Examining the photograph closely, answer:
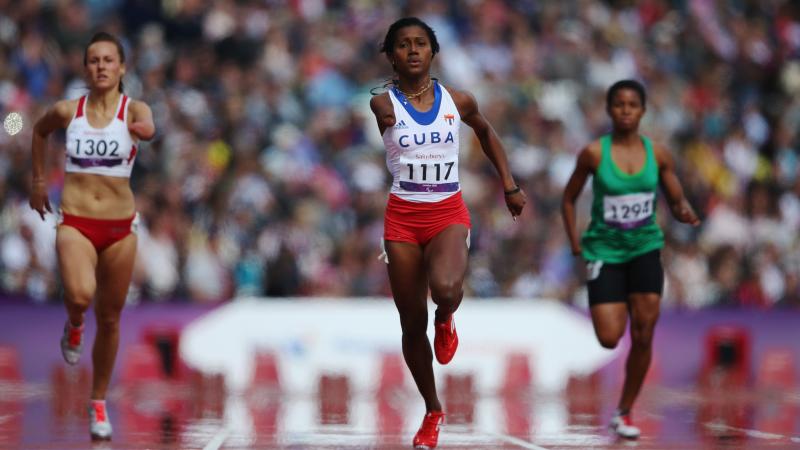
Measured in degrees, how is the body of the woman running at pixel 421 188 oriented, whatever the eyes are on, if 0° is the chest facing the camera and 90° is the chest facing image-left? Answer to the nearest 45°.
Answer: approximately 0°

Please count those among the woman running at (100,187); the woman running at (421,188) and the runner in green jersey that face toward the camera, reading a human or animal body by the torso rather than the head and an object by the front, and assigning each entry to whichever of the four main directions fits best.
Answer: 3

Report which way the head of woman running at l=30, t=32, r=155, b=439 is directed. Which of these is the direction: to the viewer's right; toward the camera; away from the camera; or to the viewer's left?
toward the camera

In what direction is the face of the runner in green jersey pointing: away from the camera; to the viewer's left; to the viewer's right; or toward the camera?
toward the camera

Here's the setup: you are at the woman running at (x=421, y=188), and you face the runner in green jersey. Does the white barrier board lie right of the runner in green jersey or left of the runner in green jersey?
left

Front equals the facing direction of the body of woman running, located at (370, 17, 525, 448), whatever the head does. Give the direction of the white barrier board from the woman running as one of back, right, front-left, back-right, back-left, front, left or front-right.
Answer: back

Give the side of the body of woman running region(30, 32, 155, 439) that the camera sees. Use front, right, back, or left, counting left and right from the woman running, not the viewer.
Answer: front

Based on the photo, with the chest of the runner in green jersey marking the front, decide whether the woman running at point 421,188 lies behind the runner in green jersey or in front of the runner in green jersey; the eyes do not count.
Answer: in front

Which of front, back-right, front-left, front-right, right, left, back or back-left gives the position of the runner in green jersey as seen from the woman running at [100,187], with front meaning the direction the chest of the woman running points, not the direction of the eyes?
left

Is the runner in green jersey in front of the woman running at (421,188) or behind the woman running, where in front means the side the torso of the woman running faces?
behind

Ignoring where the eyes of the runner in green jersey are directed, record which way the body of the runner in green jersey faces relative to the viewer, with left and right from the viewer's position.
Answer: facing the viewer

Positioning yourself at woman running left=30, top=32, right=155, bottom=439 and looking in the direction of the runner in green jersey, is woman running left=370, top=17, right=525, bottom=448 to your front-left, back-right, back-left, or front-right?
front-right

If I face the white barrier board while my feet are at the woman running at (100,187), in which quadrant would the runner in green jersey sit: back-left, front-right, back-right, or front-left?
front-right

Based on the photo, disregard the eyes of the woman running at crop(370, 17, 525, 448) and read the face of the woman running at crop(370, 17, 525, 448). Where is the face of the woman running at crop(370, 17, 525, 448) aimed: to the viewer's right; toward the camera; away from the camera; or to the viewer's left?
toward the camera
